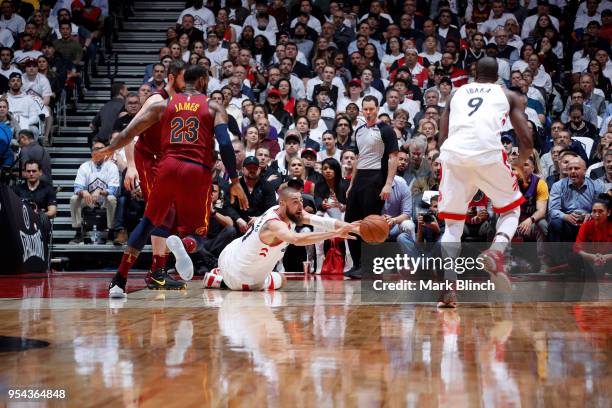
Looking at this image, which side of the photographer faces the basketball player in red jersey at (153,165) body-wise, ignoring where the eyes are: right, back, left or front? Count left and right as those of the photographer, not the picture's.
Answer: front

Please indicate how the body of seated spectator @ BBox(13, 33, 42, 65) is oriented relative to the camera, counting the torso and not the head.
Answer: toward the camera

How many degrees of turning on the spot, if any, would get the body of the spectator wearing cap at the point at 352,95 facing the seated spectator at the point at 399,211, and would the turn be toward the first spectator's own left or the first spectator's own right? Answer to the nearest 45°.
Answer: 0° — they already face them

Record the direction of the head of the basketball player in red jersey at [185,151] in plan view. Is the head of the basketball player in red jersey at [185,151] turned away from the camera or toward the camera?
away from the camera

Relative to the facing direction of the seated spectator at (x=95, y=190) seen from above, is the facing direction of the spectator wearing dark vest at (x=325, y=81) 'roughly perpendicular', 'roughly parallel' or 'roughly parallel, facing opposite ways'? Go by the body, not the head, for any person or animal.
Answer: roughly parallel

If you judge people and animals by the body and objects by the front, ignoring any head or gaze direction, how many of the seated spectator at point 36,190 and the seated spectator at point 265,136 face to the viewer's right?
0

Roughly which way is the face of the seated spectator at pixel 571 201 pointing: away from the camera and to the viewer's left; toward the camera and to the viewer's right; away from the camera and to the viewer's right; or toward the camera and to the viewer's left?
toward the camera and to the viewer's left

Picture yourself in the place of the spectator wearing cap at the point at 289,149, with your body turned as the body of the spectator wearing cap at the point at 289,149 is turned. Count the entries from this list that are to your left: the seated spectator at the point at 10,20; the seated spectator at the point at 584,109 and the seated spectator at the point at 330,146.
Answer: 2

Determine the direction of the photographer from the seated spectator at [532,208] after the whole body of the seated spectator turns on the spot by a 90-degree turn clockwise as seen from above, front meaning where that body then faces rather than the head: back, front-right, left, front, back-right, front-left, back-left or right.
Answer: front-left

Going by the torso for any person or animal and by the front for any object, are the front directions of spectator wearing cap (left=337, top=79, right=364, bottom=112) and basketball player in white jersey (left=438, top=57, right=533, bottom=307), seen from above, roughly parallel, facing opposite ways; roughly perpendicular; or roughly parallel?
roughly parallel, facing opposite ways

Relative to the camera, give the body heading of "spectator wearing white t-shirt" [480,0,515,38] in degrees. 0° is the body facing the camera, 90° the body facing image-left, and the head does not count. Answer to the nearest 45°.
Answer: approximately 0°

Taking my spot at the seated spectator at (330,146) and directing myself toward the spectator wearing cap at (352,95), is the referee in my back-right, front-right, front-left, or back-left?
back-right

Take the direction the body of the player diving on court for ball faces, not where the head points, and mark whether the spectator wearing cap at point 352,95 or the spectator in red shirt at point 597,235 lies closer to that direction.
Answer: the spectator in red shirt

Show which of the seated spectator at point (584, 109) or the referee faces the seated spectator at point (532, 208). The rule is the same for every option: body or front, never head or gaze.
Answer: the seated spectator at point (584, 109)

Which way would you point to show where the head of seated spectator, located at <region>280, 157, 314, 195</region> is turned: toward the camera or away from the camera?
toward the camera

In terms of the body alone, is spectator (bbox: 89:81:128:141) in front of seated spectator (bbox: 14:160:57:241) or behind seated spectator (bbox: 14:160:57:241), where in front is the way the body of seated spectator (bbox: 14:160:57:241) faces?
behind

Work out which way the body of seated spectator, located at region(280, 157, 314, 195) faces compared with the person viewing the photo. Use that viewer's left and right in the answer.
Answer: facing the viewer

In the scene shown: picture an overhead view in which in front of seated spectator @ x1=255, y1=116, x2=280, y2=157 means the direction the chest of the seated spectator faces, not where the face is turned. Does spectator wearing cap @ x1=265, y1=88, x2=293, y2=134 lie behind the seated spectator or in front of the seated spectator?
behind

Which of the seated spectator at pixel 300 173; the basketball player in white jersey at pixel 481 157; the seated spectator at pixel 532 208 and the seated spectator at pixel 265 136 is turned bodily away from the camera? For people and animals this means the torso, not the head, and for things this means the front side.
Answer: the basketball player in white jersey

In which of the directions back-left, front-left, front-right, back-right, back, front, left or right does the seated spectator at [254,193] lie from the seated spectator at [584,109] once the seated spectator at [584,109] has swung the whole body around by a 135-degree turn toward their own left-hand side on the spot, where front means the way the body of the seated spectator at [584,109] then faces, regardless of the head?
back

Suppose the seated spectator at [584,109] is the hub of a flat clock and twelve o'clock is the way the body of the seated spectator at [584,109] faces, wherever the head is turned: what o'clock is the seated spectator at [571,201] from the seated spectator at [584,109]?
the seated spectator at [571,201] is roughly at 12 o'clock from the seated spectator at [584,109].
